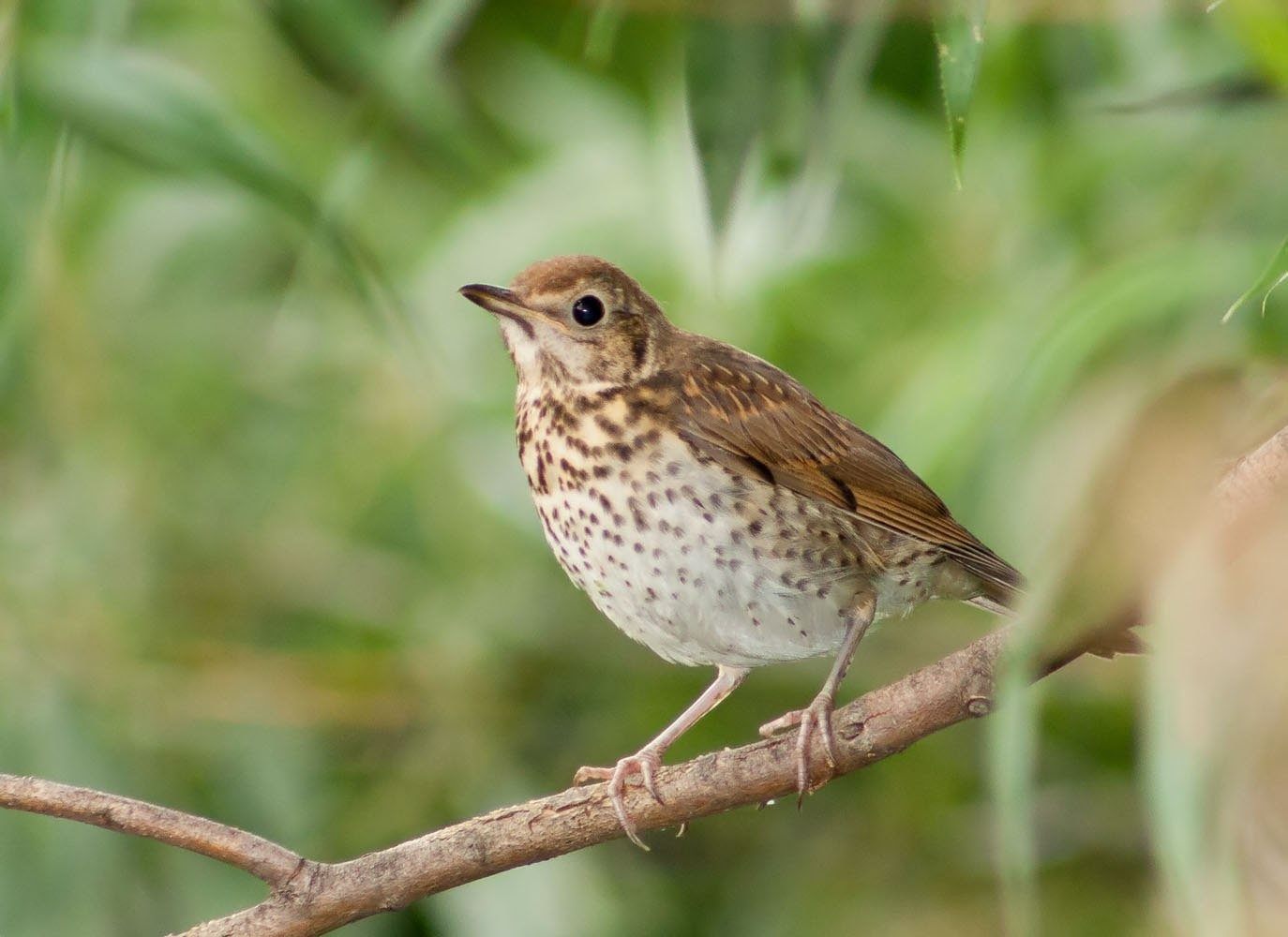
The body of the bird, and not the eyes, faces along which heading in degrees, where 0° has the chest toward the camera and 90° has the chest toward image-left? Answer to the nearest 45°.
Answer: approximately 45°
